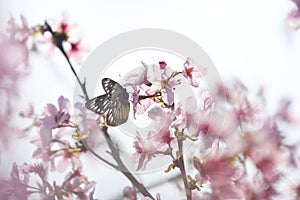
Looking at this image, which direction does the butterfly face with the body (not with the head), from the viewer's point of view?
to the viewer's right
